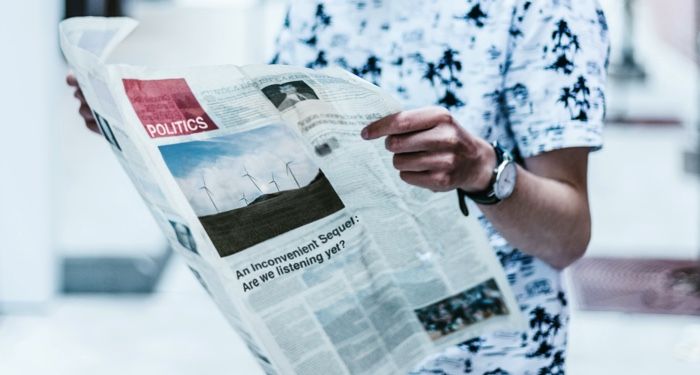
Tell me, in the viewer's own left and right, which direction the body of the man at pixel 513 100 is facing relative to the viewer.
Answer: facing the viewer and to the left of the viewer
